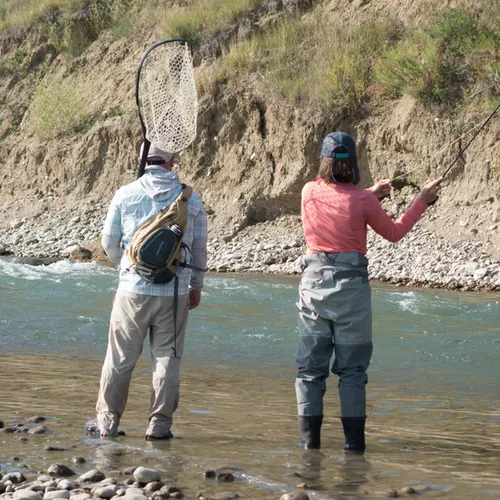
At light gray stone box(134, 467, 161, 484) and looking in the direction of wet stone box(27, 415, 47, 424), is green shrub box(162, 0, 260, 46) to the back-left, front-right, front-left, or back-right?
front-right

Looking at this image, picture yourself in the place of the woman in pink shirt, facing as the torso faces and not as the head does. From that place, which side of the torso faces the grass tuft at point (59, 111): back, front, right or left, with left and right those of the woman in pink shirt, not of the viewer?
front

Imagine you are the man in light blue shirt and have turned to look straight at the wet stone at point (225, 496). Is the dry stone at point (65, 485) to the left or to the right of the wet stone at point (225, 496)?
right

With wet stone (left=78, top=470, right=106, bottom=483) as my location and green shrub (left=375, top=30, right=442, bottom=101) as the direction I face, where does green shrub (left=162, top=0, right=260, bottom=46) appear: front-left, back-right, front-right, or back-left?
front-left

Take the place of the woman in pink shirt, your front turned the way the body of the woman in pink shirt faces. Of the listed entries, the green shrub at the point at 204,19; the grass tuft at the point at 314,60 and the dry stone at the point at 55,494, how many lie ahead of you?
2

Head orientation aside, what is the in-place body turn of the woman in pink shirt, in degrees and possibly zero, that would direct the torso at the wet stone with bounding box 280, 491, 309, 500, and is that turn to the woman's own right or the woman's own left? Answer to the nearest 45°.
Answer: approximately 180°

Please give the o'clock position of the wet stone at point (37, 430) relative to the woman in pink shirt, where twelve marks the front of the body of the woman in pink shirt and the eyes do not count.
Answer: The wet stone is roughly at 9 o'clock from the woman in pink shirt.

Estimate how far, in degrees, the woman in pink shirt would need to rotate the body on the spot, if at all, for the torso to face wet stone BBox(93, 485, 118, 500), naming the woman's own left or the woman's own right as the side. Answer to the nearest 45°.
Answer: approximately 135° to the woman's own left

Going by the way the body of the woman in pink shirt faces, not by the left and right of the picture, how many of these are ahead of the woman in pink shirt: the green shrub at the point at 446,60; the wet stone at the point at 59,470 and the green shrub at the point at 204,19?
2

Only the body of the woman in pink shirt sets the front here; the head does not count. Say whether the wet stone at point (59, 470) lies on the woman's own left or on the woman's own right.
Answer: on the woman's own left

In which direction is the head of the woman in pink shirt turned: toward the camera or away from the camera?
away from the camera

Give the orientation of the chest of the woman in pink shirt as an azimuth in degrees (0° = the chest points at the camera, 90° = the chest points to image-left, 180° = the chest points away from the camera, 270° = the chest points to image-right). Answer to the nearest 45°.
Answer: approximately 180°

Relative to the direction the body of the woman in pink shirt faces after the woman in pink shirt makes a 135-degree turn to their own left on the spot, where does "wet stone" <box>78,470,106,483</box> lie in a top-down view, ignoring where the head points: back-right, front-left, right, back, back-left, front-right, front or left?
front

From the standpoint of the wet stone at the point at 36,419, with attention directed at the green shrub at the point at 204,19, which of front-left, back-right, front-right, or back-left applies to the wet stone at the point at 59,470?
back-right
